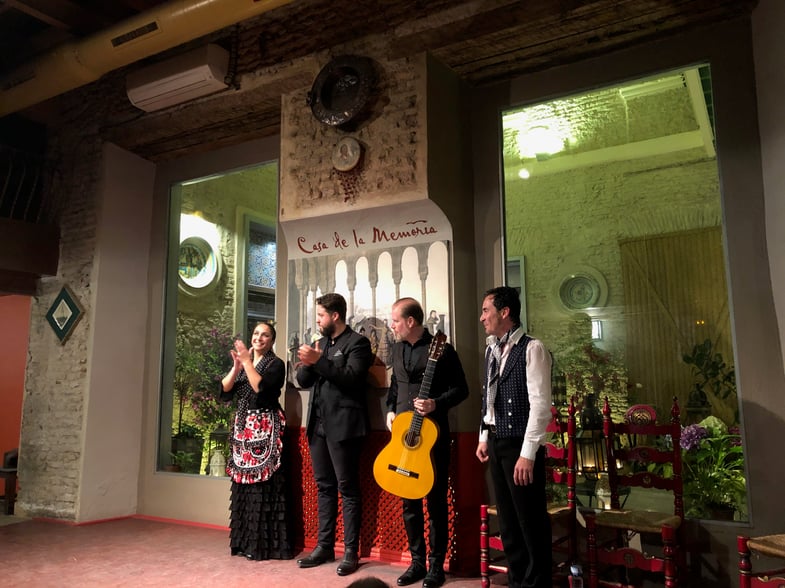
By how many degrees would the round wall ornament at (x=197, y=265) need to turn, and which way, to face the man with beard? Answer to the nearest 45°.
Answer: approximately 45° to its left

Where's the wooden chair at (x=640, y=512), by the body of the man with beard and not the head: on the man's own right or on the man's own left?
on the man's own left

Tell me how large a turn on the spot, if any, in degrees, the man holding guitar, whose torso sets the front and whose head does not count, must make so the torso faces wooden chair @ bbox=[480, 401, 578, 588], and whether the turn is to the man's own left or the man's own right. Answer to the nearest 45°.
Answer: approximately 135° to the man's own left

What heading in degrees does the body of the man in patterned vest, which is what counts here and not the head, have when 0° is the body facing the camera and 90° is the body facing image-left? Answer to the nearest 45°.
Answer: approximately 45°

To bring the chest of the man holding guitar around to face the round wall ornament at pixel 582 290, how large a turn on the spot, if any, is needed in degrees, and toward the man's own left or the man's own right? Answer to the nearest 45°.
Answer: approximately 180°

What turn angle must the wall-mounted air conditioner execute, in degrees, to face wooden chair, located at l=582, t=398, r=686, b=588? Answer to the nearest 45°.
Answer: approximately 90° to its left

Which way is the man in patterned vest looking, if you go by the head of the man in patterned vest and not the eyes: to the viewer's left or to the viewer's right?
to the viewer's left

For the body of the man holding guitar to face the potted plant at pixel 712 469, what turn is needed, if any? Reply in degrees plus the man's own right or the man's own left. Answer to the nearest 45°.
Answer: approximately 135° to the man's own left
